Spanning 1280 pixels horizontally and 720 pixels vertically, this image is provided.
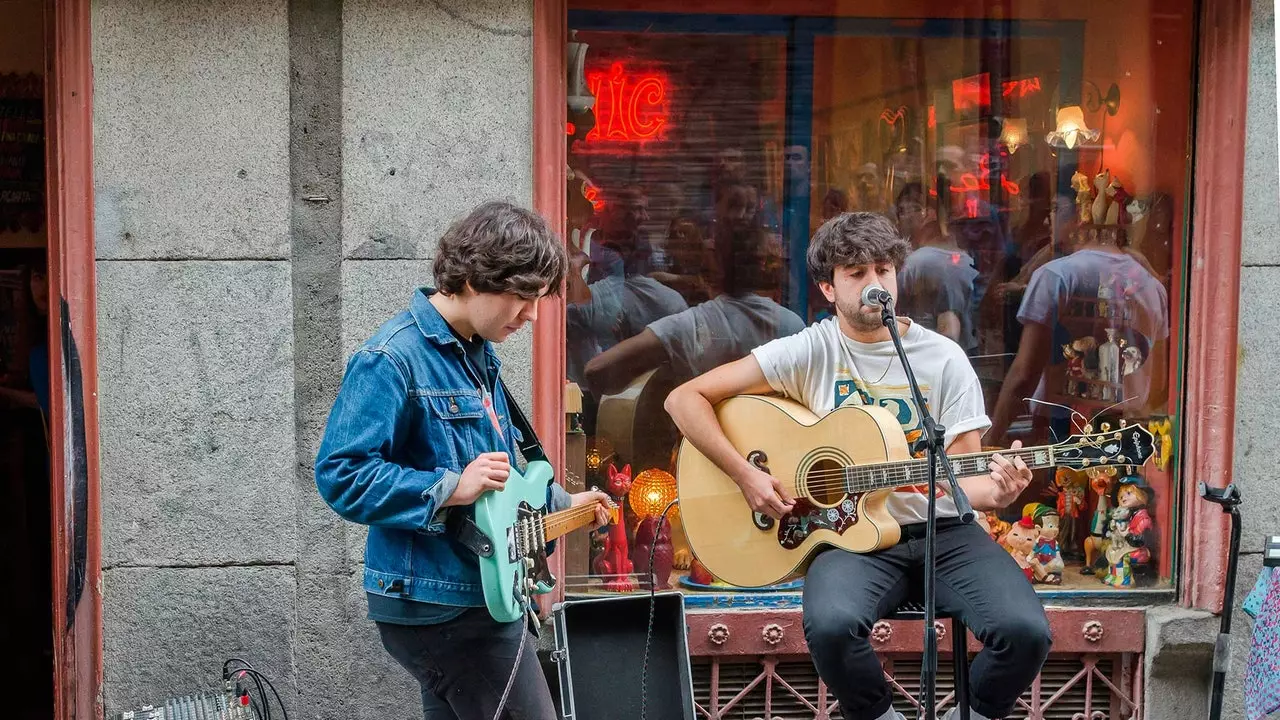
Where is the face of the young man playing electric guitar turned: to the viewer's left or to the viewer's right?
to the viewer's right

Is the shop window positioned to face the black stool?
yes

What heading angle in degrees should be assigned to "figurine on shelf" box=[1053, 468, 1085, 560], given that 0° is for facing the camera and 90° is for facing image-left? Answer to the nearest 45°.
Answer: approximately 0°

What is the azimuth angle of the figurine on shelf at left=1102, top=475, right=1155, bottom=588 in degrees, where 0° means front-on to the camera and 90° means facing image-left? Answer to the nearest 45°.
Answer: approximately 45°

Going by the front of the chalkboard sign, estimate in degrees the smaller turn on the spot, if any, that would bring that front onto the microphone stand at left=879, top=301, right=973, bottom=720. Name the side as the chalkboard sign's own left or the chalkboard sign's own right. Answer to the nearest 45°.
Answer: approximately 45° to the chalkboard sign's own left

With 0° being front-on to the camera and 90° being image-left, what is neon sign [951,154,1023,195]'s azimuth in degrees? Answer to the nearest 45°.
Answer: approximately 0°

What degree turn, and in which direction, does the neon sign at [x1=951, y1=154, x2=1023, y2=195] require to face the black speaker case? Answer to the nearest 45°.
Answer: approximately 45° to its right

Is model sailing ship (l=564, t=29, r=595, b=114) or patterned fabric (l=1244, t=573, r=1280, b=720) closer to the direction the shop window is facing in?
the patterned fabric
